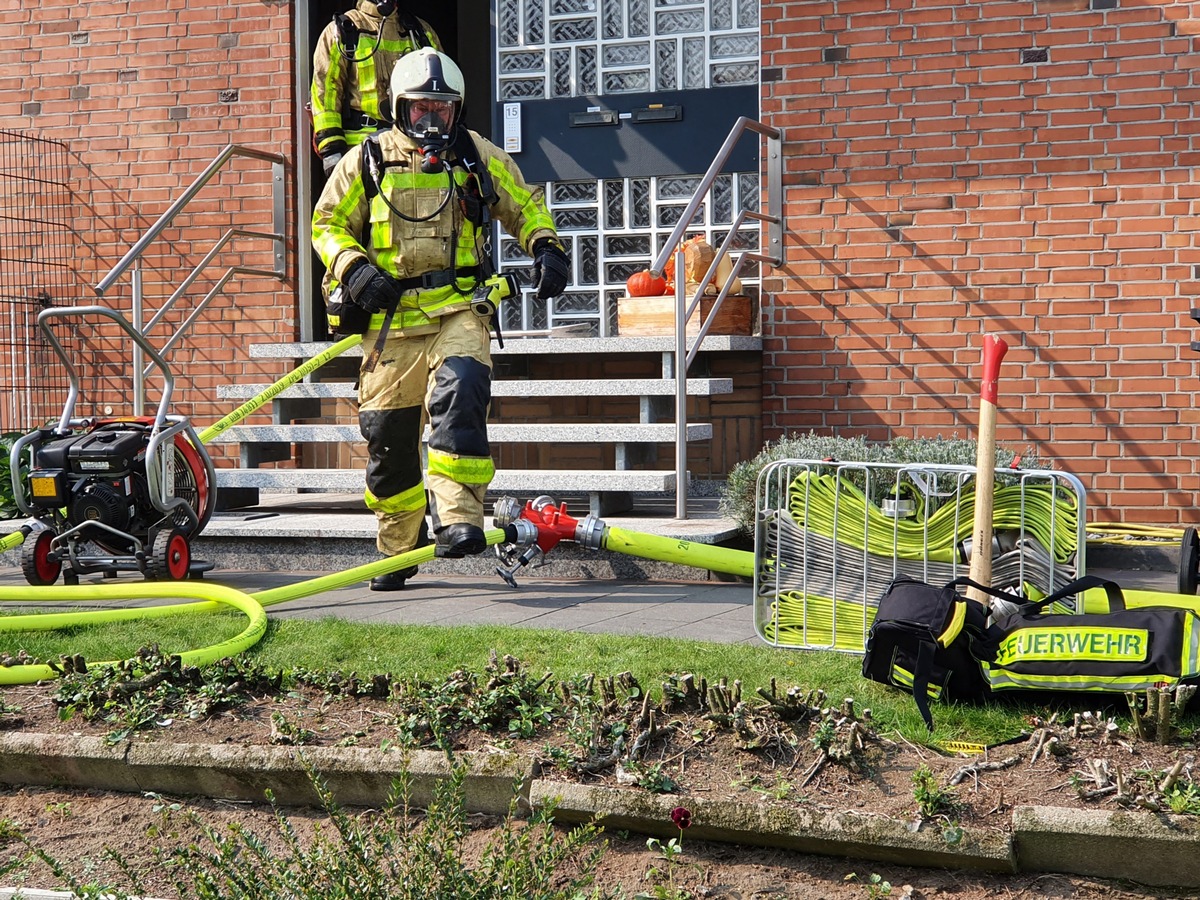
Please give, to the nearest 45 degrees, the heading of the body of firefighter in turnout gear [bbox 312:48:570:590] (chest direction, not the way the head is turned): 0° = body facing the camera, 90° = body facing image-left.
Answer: approximately 0°

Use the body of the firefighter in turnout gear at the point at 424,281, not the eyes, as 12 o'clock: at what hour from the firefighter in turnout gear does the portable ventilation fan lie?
The portable ventilation fan is roughly at 3 o'clock from the firefighter in turnout gear.

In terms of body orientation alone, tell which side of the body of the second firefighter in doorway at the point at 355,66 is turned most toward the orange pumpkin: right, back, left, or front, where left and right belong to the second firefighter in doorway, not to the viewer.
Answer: left

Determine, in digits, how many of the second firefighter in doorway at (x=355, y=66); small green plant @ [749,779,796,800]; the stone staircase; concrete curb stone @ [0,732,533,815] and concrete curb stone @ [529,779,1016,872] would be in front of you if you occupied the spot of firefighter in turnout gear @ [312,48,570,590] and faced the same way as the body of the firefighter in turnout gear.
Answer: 3
